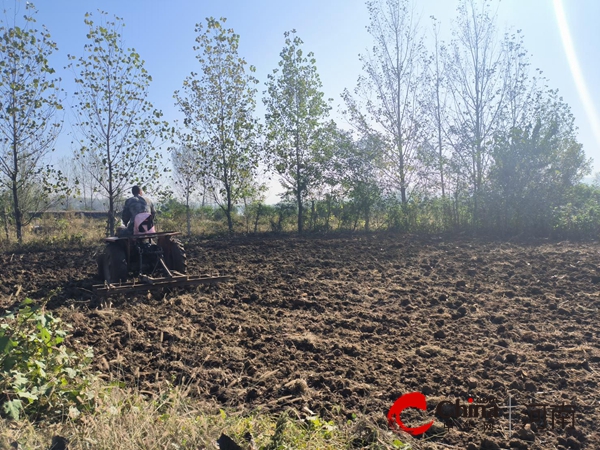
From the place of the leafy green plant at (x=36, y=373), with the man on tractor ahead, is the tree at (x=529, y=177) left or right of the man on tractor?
right

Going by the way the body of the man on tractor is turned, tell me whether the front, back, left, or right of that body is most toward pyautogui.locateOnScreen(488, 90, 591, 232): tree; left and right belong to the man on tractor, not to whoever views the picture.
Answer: right

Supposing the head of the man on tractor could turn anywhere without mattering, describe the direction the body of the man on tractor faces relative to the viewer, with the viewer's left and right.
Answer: facing away from the viewer

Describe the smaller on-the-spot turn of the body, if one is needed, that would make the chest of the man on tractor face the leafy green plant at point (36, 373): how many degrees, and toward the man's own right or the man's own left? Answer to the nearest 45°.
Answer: approximately 180°

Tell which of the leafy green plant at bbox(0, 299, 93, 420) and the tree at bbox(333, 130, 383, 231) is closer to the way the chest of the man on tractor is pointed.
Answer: the tree

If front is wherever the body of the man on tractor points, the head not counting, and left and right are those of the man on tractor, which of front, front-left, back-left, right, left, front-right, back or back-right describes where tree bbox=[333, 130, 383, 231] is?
front-right
